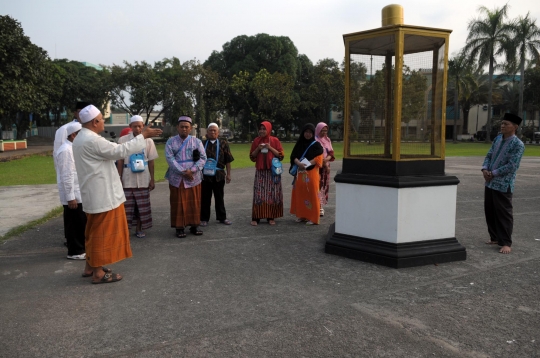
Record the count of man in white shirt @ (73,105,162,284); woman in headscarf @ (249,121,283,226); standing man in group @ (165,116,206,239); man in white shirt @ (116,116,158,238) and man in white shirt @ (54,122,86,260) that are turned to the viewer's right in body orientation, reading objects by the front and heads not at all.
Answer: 2

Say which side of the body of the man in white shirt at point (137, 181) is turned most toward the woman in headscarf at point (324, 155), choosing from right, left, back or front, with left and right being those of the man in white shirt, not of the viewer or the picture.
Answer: left

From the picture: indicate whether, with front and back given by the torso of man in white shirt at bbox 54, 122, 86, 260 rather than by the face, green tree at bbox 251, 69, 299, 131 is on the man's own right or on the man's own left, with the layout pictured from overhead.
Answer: on the man's own left

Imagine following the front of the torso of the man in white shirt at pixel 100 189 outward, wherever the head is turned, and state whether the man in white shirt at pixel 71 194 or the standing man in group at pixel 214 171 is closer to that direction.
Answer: the standing man in group

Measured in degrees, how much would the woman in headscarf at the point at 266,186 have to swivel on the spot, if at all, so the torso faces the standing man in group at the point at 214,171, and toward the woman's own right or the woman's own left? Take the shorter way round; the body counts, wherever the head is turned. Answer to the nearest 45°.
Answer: approximately 90° to the woman's own right

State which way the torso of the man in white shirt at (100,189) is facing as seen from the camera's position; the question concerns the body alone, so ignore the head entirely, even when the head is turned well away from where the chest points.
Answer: to the viewer's right

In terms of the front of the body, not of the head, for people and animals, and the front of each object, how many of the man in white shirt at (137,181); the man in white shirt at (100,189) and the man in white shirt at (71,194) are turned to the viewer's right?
2

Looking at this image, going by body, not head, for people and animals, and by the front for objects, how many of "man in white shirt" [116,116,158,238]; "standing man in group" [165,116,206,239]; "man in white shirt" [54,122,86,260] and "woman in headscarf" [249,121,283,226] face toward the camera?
3

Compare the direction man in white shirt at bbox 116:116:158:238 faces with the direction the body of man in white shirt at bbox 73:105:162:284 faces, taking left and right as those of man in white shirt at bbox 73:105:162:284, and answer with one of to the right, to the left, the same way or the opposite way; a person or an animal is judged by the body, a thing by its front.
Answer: to the right

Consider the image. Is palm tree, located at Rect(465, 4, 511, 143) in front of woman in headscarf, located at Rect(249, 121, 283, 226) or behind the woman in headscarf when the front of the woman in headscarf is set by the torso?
behind

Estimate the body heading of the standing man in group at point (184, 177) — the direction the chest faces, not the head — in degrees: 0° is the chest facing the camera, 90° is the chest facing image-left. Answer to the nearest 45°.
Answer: approximately 0°

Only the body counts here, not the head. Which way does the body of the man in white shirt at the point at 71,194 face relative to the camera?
to the viewer's right
